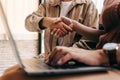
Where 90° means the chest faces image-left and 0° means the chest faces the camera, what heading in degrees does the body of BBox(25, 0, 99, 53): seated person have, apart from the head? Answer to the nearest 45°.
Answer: approximately 0°

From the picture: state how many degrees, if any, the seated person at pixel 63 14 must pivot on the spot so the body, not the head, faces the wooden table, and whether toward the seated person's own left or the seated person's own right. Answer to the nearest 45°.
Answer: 0° — they already face it
